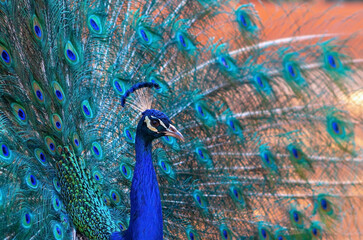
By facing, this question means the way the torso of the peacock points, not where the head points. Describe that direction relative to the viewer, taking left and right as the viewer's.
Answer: facing the viewer and to the right of the viewer
